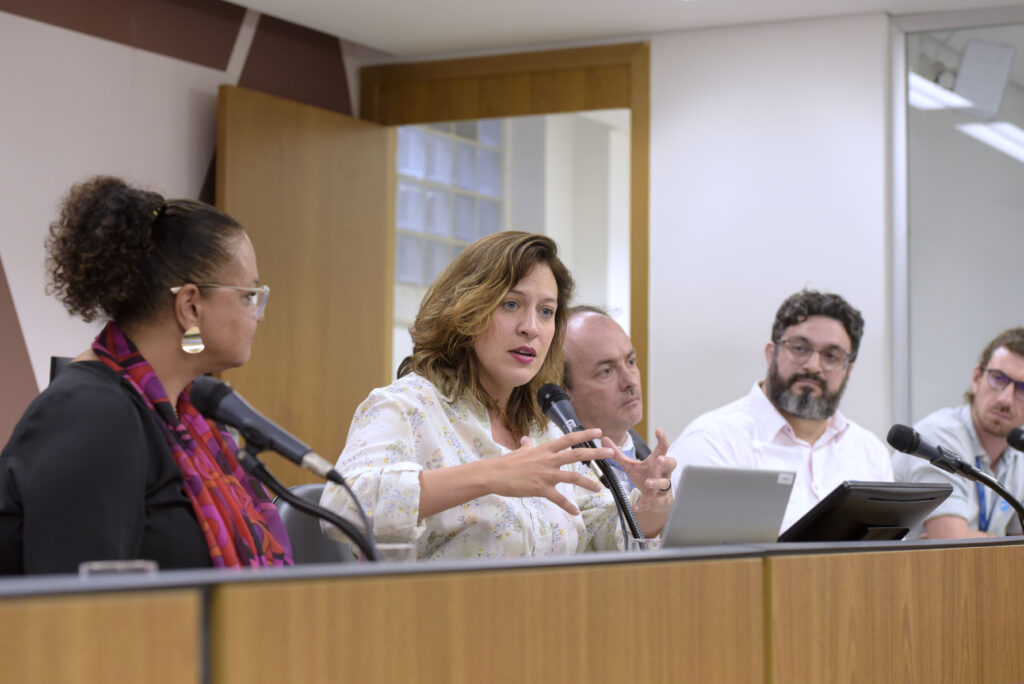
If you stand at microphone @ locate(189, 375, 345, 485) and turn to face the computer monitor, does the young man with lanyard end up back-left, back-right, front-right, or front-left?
front-left

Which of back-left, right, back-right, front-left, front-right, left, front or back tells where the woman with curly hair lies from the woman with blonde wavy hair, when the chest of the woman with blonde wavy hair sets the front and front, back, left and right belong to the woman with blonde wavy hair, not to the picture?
right

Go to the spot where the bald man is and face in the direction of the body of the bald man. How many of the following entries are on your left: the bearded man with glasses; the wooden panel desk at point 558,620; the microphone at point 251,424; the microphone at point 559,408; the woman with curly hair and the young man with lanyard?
2

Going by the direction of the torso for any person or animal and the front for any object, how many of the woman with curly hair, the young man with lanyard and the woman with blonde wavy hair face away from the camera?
0

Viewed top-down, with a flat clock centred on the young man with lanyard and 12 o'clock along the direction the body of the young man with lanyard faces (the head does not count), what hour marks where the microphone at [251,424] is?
The microphone is roughly at 2 o'clock from the young man with lanyard.

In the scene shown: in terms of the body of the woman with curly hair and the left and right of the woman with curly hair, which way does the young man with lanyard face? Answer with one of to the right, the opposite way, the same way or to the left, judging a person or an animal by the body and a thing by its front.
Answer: to the right

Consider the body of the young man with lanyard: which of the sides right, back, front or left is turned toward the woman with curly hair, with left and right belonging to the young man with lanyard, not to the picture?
right

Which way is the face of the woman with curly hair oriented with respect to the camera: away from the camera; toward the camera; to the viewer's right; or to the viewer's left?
to the viewer's right

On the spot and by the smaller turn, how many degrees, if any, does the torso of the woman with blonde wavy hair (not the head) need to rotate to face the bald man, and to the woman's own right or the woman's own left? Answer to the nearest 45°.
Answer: approximately 135° to the woman's own left

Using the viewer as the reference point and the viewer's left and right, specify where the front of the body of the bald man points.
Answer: facing the viewer and to the right of the viewer

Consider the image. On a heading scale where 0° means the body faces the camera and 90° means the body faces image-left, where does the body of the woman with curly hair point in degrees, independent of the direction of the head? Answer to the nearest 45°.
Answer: approximately 270°

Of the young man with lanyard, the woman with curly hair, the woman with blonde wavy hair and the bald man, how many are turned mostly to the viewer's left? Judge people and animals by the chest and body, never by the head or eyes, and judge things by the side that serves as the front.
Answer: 0

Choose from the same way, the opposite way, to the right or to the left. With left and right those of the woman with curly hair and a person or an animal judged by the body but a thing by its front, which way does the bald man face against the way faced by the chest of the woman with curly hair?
to the right

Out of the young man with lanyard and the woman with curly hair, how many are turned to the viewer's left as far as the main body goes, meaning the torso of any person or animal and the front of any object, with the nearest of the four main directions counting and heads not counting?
0

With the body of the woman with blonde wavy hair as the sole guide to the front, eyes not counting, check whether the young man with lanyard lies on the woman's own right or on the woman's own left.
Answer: on the woman's own left
